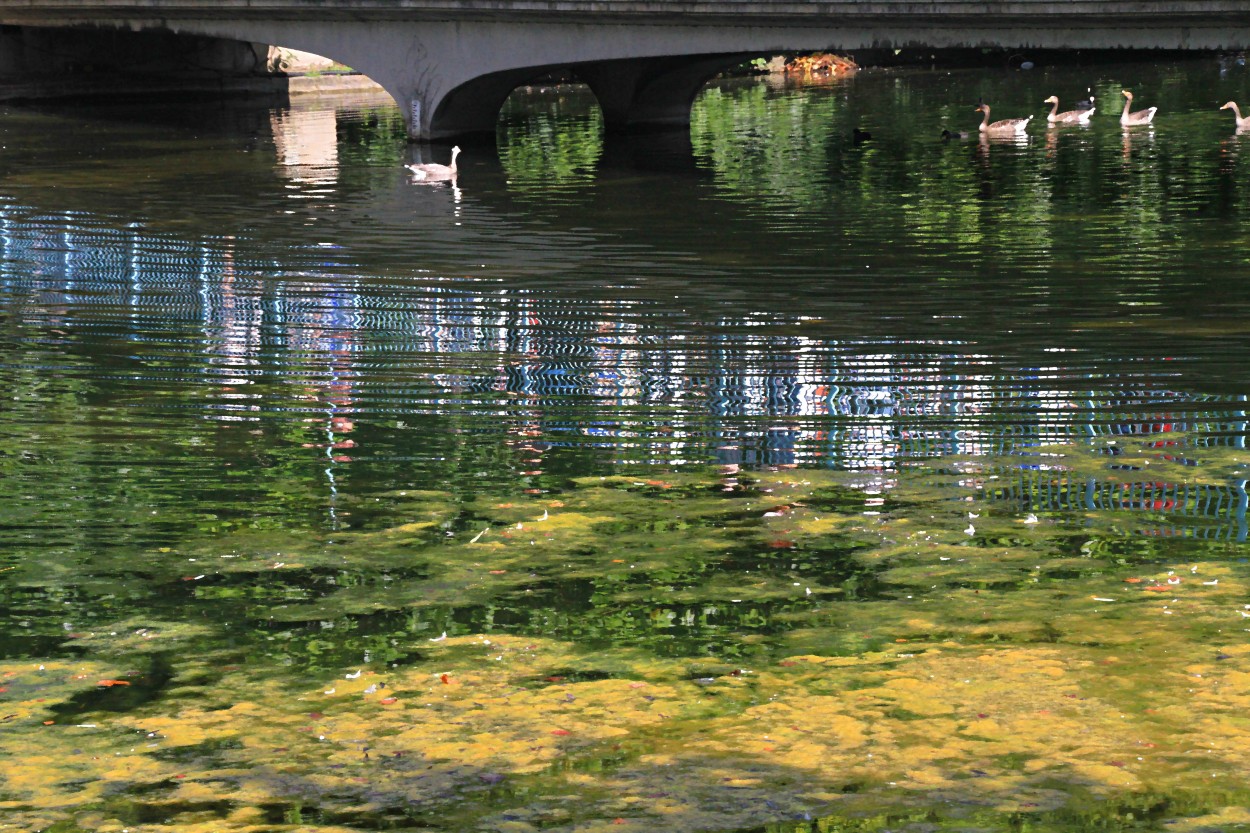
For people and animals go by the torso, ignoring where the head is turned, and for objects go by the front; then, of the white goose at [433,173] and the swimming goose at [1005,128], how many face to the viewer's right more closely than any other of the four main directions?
1

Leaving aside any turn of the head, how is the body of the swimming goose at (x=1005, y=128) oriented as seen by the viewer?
to the viewer's left

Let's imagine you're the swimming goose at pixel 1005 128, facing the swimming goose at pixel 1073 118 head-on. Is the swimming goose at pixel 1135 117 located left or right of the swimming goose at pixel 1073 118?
right

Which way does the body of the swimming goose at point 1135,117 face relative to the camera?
to the viewer's left

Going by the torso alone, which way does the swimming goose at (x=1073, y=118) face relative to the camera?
to the viewer's left

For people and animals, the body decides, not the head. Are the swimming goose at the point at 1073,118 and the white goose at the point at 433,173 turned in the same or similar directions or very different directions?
very different directions

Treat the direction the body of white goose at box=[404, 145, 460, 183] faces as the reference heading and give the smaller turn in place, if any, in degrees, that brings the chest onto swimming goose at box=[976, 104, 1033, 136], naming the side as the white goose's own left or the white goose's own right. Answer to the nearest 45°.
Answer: approximately 45° to the white goose's own left

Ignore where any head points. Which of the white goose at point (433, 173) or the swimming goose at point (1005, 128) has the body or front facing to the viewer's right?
the white goose

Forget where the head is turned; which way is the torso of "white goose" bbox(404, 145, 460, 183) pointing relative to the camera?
to the viewer's right
